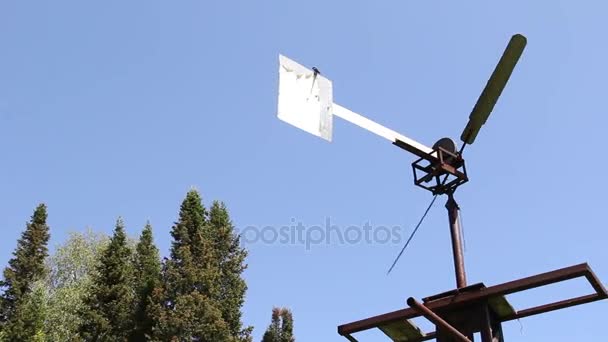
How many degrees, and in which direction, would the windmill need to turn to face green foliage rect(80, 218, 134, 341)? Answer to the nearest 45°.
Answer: approximately 90° to its left

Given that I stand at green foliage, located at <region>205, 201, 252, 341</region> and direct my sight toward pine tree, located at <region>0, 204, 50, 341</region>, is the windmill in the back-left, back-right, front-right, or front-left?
back-left

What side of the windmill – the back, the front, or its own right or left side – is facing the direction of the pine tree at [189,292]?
left

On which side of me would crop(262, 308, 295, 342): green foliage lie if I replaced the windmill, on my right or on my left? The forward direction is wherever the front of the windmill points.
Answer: on my left

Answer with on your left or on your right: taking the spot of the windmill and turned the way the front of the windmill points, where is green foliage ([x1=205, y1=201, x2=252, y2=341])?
on your left

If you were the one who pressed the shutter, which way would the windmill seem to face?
facing away from the viewer and to the right of the viewer

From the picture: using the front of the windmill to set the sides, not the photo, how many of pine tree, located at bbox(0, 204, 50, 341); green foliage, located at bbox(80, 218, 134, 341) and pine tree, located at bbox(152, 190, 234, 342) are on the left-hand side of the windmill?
3

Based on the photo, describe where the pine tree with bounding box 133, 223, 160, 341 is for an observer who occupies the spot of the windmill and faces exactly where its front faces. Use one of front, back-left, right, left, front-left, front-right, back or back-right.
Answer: left

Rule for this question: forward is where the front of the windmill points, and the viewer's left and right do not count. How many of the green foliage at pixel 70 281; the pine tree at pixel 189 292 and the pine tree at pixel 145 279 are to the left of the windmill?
3

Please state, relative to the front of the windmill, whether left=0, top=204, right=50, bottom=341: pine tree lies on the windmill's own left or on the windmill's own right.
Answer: on the windmill's own left
